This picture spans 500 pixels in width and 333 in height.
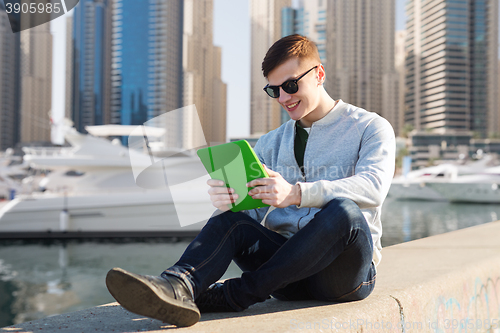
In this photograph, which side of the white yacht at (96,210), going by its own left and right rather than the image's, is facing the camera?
right

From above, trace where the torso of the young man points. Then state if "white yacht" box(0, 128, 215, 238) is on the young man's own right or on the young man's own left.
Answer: on the young man's own right

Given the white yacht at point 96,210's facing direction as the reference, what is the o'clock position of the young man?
The young man is roughly at 3 o'clock from the white yacht.

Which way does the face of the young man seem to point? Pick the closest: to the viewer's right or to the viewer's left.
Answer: to the viewer's left

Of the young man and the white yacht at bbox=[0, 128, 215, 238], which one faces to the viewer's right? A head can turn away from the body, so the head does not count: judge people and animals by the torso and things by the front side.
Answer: the white yacht

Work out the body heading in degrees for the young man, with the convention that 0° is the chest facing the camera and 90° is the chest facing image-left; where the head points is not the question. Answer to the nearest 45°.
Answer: approximately 45°
